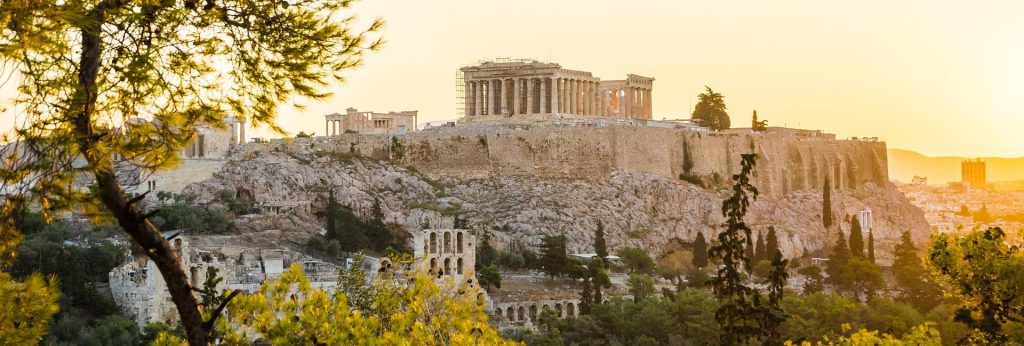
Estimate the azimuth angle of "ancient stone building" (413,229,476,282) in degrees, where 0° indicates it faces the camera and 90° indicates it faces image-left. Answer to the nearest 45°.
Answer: approximately 0°

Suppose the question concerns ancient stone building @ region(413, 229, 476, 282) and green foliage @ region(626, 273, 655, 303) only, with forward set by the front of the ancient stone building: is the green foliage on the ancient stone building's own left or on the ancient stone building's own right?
on the ancient stone building's own left

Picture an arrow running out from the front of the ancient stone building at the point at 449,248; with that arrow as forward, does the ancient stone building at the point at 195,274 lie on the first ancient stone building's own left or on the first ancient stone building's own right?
on the first ancient stone building's own right

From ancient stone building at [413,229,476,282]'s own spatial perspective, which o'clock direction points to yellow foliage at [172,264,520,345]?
The yellow foliage is roughly at 12 o'clock from the ancient stone building.

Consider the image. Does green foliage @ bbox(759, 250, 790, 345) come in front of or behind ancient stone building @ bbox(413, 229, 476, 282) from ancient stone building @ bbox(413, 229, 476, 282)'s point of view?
in front
